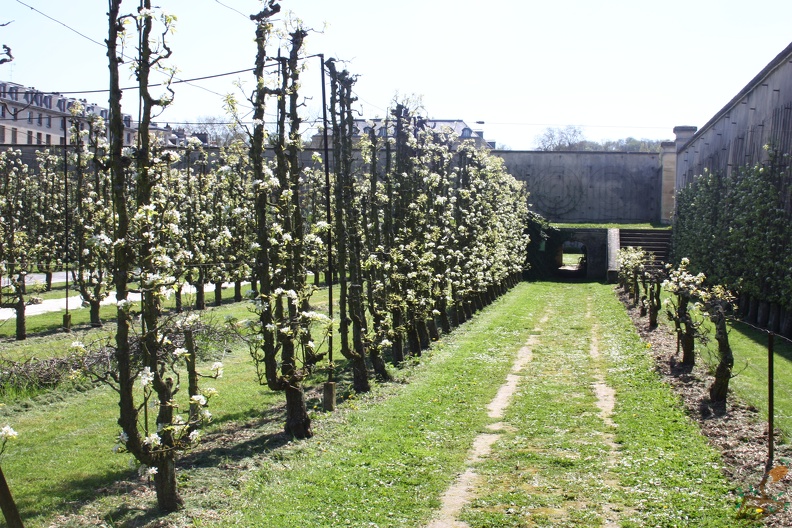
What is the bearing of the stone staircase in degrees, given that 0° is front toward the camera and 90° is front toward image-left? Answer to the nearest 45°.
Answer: approximately 0°

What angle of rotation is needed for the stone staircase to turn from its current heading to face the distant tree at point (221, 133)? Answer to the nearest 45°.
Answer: approximately 135° to its right
